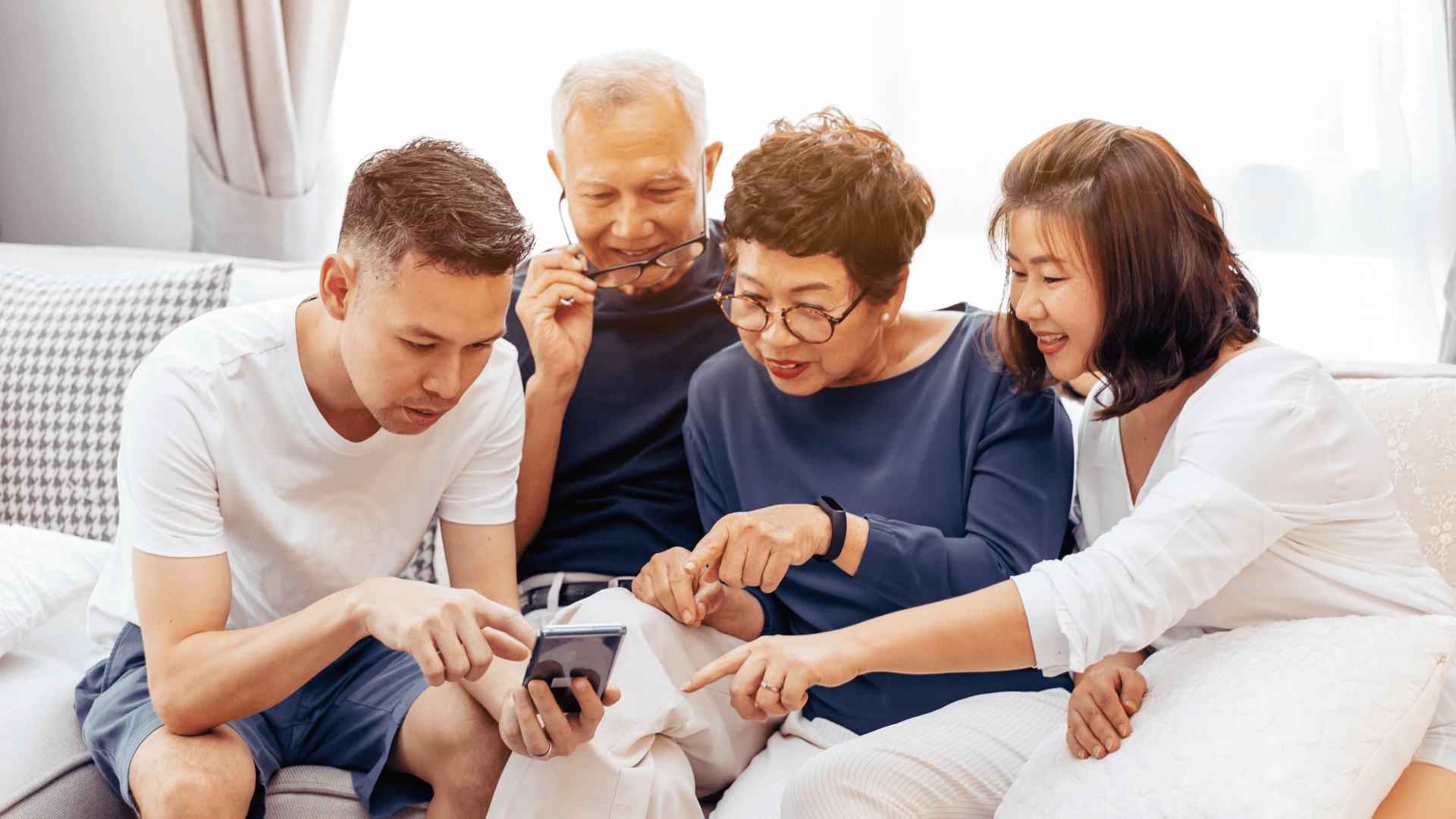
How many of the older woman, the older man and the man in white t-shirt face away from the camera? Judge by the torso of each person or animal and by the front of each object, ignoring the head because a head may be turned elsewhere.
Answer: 0

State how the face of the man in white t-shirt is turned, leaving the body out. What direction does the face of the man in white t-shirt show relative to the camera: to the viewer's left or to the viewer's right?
to the viewer's right

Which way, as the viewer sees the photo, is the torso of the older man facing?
toward the camera

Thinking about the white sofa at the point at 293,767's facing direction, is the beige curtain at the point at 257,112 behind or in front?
behind

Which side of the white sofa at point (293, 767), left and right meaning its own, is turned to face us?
front

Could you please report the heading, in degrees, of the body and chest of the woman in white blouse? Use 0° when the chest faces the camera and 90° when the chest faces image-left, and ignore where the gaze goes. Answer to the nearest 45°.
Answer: approximately 45°

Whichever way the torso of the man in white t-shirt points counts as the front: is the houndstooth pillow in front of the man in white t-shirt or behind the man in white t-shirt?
behind

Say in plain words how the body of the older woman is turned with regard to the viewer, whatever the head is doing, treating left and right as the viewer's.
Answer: facing the viewer and to the left of the viewer

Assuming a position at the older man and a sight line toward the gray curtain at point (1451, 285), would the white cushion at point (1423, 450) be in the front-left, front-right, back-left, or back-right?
front-right

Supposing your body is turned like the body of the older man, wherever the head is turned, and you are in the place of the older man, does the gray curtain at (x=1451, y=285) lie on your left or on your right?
on your left

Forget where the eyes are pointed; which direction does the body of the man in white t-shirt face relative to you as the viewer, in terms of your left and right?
facing the viewer and to the right of the viewer

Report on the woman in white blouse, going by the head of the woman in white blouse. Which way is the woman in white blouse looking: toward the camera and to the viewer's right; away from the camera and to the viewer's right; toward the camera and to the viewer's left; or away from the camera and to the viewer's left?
toward the camera and to the viewer's left

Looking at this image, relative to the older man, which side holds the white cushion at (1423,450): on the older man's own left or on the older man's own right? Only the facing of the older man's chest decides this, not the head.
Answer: on the older man's own left

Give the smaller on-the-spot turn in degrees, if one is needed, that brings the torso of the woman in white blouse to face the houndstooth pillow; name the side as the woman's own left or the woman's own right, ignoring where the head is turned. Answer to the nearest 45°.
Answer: approximately 45° to the woman's own right

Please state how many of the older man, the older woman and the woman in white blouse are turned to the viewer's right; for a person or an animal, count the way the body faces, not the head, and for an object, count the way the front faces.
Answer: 0
